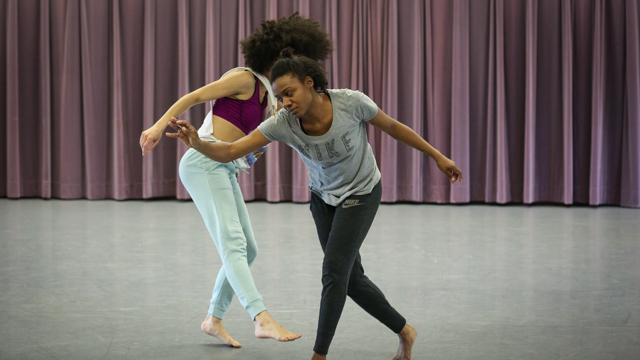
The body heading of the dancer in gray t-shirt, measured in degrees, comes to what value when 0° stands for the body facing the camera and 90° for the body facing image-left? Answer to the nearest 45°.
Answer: approximately 45°

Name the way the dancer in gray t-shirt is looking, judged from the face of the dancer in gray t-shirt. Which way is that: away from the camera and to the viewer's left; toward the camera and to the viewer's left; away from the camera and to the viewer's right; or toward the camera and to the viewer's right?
toward the camera and to the viewer's left
